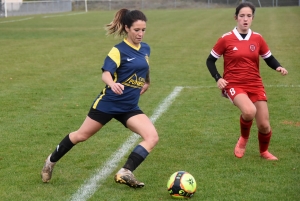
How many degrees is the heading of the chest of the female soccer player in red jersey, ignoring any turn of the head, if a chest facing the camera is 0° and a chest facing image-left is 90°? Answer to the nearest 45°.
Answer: approximately 0°

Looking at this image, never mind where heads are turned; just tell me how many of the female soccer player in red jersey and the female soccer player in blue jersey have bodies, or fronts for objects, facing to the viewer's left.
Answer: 0

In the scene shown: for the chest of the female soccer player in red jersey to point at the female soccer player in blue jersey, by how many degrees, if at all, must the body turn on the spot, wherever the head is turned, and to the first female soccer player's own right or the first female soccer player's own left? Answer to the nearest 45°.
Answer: approximately 45° to the first female soccer player's own right

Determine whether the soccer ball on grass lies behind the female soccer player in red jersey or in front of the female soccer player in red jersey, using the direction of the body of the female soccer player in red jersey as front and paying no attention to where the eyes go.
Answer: in front
